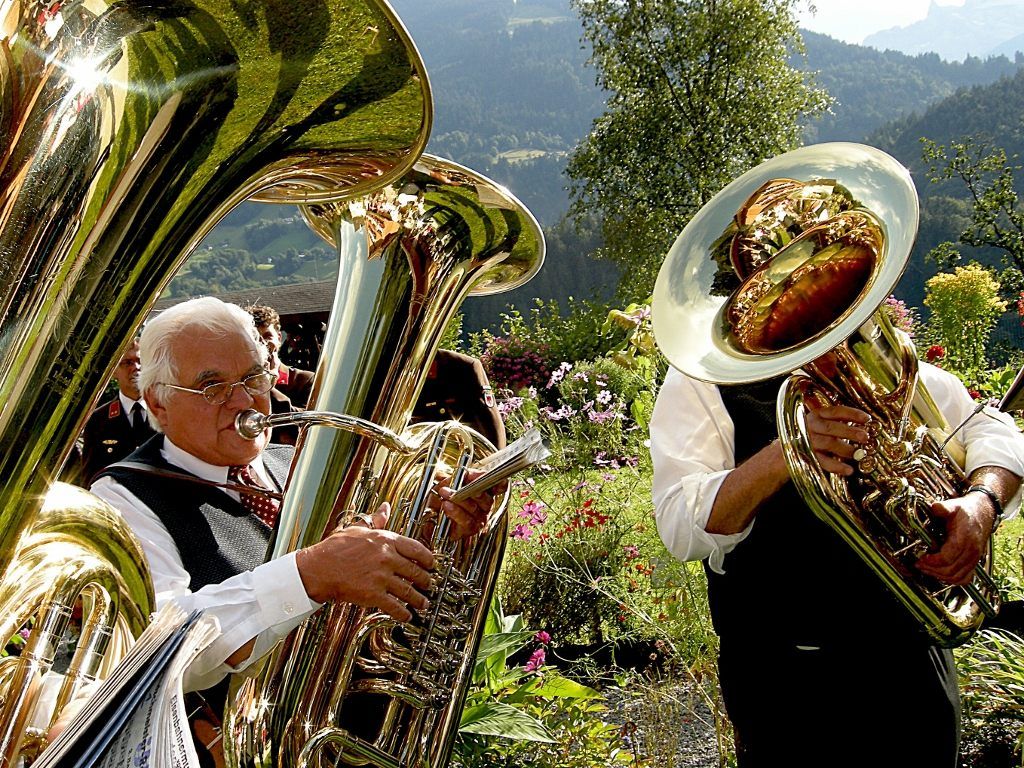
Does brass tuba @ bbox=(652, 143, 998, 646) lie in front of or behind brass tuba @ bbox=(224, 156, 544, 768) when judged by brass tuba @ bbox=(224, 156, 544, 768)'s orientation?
in front

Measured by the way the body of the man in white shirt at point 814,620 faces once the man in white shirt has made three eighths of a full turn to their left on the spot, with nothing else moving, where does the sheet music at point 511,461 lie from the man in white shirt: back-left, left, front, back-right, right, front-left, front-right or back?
back

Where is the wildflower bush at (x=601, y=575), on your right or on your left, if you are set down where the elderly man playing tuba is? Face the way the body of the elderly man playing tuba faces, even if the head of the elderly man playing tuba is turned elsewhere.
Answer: on your left

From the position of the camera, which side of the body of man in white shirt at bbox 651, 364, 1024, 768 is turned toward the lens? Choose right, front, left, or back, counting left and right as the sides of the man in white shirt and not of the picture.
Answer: front

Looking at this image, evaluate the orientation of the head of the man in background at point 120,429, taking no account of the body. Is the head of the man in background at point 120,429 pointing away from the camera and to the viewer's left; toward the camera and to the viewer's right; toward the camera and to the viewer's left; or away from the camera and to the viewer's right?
toward the camera and to the viewer's right

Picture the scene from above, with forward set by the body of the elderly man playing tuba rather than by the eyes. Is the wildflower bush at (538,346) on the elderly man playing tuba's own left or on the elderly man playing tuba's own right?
on the elderly man playing tuba's own left

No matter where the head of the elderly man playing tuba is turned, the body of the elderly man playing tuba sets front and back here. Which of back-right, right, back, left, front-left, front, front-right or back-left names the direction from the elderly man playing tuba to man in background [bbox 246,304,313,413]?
back-left
